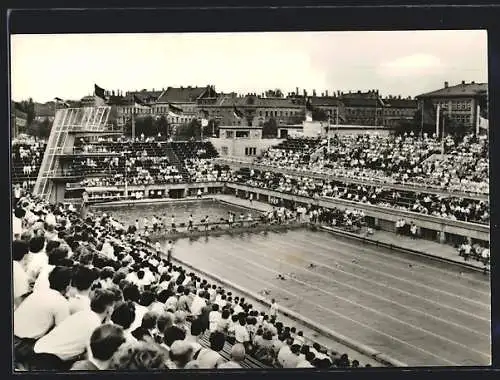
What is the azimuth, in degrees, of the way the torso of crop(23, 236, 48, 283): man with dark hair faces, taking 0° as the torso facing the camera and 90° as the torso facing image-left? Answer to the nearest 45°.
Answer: approximately 225°

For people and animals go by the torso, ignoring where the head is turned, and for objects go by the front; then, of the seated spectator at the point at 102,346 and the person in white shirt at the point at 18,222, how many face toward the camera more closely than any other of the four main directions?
0

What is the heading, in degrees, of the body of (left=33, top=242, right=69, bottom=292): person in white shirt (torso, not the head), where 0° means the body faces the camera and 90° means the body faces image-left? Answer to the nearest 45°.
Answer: approximately 225°

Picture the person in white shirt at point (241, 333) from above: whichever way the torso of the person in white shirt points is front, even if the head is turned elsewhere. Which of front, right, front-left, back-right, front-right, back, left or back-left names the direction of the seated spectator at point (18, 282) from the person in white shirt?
back-left

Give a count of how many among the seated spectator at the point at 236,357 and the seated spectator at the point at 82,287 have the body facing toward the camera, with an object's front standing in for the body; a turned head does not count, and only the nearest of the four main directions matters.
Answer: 0

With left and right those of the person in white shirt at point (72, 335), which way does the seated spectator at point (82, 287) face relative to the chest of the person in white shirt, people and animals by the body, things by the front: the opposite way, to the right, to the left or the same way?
the same way

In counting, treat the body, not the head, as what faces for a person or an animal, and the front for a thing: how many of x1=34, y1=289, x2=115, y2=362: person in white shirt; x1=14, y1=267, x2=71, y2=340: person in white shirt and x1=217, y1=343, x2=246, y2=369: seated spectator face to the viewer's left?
0

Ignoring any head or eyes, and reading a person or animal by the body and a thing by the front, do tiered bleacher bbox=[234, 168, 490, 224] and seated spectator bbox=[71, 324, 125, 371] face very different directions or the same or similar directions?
very different directions

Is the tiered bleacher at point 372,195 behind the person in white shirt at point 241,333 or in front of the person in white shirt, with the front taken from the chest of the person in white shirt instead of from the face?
in front

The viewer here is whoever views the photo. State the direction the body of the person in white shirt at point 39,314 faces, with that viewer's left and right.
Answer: facing away from the viewer and to the right of the viewer

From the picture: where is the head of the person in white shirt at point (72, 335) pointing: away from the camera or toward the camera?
away from the camera

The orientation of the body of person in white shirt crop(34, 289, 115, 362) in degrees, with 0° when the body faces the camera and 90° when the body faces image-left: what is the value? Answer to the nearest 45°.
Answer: approximately 225°

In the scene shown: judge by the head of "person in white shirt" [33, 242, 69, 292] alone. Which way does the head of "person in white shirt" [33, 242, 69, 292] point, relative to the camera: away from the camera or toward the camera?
away from the camera

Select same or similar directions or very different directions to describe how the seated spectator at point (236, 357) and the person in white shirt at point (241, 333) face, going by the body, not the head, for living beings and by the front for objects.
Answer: same or similar directions

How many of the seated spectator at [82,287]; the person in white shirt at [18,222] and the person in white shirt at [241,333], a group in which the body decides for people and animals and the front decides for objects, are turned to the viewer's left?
0

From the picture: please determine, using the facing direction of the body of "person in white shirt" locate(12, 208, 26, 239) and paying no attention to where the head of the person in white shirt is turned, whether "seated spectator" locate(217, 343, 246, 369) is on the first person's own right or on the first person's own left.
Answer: on the first person's own right
